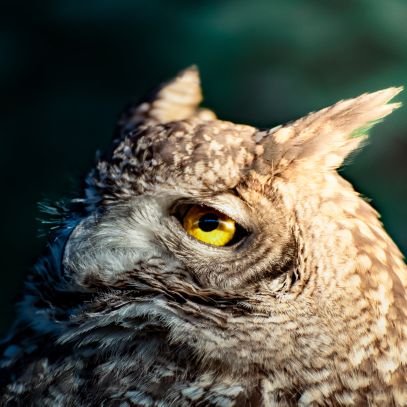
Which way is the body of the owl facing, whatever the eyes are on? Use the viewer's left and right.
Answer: facing the viewer and to the left of the viewer
